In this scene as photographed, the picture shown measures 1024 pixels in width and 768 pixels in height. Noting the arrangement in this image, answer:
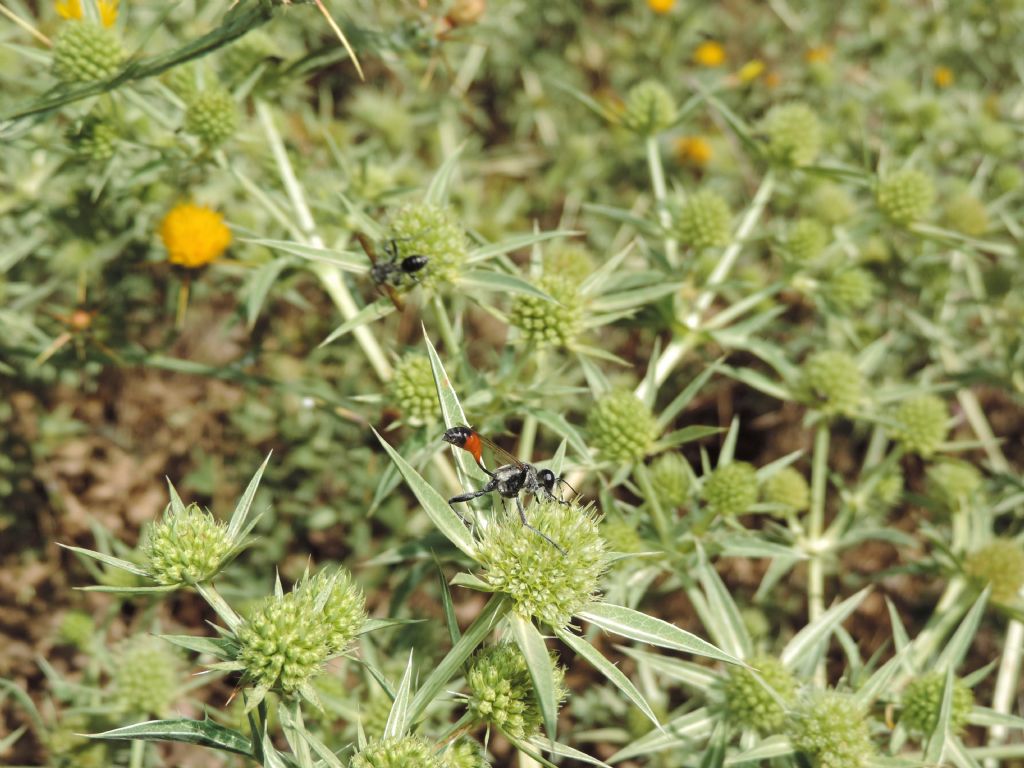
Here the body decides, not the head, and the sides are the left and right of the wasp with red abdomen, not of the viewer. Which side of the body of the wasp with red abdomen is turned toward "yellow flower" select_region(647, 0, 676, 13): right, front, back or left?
left

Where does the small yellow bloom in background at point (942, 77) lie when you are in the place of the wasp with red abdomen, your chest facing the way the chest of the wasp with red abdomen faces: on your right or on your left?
on your left

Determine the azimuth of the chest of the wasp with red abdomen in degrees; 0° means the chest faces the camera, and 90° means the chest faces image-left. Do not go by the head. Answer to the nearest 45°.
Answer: approximately 270°

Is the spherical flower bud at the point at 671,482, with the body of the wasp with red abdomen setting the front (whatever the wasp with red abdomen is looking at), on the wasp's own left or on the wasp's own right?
on the wasp's own left

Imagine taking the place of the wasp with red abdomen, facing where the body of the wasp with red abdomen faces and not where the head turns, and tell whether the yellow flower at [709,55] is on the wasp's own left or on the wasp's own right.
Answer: on the wasp's own left

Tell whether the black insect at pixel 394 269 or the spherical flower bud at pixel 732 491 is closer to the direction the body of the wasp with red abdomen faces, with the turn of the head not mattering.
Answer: the spherical flower bud

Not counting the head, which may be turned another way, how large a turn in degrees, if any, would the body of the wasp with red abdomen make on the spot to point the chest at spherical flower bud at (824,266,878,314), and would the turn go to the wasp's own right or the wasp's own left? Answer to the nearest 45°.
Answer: approximately 45° to the wasp's own left

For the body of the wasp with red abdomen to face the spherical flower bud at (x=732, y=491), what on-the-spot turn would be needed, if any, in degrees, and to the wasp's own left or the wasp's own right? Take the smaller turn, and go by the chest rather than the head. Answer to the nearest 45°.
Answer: approximately 45° to the wasp's own left
